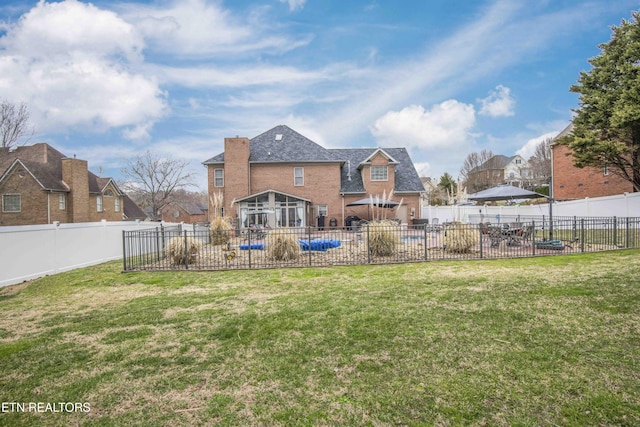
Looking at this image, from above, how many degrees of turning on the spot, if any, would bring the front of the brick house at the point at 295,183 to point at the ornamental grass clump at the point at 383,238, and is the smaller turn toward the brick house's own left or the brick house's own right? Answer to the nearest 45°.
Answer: approximately 180°

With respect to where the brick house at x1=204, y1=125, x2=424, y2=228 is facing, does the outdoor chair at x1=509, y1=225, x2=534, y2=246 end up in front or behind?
behind

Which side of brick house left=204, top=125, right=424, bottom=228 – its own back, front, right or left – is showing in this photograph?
back

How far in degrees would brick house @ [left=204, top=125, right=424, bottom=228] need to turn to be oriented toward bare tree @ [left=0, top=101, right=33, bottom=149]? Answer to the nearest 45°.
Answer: approximately 90° to its left

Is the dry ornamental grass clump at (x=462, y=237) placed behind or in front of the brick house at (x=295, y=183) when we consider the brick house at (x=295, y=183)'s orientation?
behind
